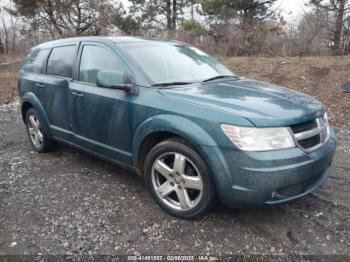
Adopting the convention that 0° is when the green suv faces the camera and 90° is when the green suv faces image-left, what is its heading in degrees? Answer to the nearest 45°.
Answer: approximately 315°
